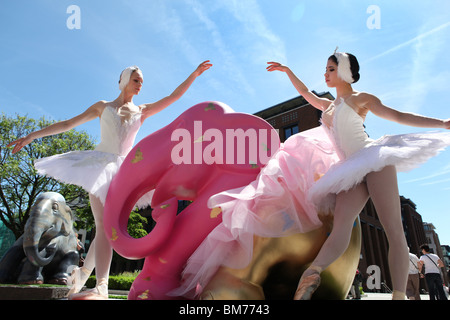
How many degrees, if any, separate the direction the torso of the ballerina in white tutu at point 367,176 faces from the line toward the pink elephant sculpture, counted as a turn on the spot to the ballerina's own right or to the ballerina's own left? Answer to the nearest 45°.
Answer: approximately 45° to the ballerina's own right

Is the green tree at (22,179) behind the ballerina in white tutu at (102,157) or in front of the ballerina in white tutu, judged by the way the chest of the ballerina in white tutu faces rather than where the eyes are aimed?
behind

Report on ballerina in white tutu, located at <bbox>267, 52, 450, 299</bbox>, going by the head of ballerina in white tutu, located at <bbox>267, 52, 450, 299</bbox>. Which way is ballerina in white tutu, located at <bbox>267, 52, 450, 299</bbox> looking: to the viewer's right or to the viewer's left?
to the viewer's left

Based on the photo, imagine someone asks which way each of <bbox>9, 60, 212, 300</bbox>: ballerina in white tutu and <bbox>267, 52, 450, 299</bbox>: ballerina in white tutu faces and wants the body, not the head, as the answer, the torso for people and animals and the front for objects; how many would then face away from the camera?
0

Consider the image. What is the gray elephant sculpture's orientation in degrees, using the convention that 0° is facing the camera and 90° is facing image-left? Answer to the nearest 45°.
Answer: approximately 45°

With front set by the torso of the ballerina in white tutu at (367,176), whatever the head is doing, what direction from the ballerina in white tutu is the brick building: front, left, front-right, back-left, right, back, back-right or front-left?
back-right

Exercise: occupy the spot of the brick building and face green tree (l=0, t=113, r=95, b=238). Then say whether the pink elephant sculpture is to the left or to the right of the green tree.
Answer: left

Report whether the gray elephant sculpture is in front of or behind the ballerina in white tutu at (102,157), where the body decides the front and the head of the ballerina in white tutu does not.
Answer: behind

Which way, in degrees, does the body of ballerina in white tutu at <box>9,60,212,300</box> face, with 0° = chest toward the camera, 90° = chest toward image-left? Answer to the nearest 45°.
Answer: approximately 315°
